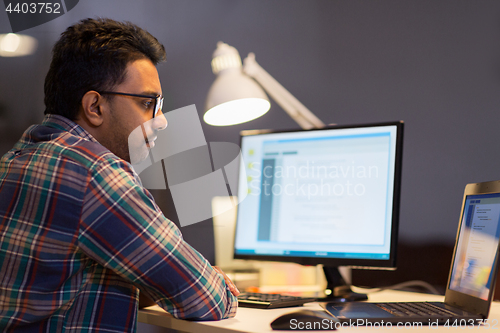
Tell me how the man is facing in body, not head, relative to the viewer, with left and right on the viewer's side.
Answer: facing away from the viewer and to the right of the viewer

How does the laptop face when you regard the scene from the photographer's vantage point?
facing to the left of the viewer

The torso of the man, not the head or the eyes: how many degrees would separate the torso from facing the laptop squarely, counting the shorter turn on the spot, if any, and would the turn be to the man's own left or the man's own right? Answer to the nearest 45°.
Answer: approximately 45° to the man's own right

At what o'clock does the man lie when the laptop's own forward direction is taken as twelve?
The man is roughly at 11 o'clock from the laptop.

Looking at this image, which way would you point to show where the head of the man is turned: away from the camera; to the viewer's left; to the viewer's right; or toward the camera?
to the viewer's right

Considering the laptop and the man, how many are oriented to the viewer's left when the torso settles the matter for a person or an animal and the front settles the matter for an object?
1
